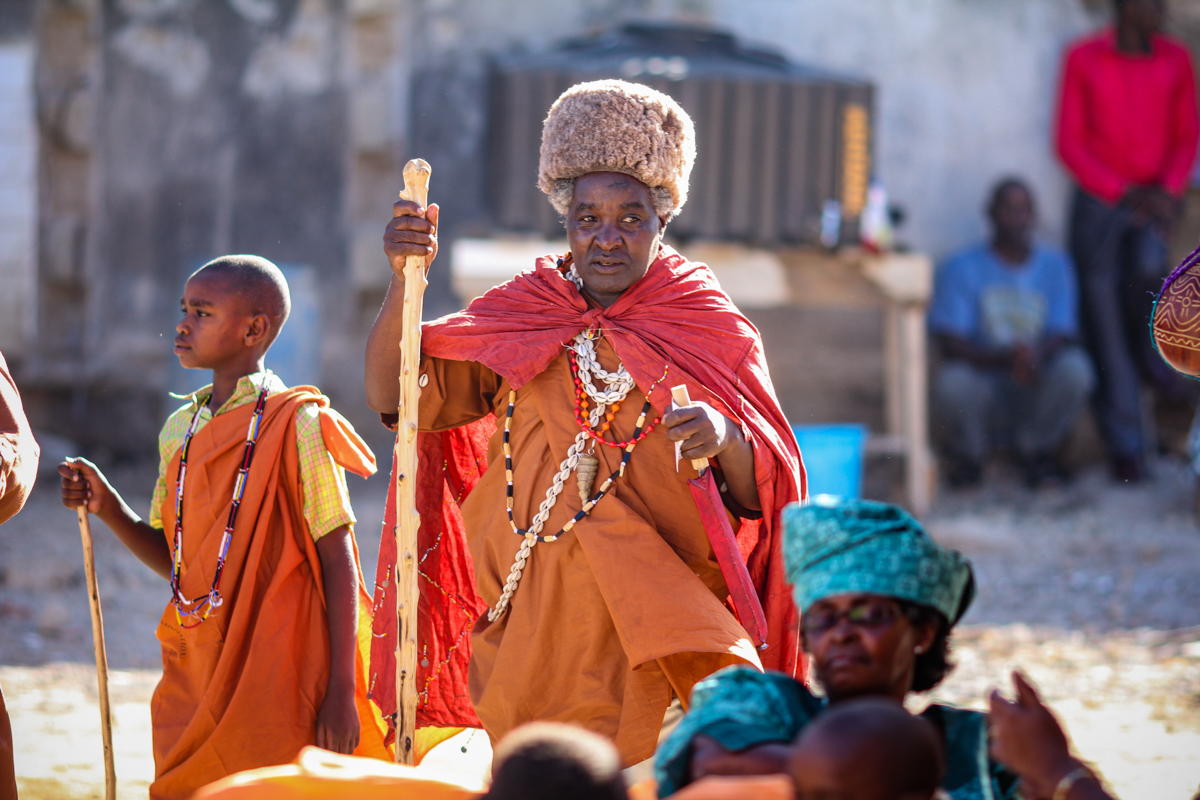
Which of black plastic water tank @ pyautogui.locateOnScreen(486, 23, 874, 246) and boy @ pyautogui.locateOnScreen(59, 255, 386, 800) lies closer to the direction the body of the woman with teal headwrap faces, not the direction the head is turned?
the boy

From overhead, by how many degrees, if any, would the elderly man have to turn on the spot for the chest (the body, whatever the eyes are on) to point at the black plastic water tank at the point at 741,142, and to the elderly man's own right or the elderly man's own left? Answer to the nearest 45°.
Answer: approximately 180°

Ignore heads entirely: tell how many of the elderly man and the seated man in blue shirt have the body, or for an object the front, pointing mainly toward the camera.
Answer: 2

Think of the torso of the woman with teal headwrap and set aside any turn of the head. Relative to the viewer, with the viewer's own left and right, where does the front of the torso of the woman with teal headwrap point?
facing the viewer and to the left of the viewer

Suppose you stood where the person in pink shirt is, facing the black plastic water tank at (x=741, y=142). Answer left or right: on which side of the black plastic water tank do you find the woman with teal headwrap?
left

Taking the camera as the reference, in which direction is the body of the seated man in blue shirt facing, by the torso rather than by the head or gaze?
toward the camera

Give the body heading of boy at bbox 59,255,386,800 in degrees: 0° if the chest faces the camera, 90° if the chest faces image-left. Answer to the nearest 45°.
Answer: approximately 45°

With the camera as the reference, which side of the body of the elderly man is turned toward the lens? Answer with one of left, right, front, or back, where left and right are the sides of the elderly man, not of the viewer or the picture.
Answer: front

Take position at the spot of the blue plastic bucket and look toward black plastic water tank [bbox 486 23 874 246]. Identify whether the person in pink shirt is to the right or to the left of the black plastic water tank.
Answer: right

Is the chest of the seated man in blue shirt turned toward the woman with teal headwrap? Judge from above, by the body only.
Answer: yes

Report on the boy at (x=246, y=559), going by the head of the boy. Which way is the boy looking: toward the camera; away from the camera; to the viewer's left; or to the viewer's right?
to the viewer's left
